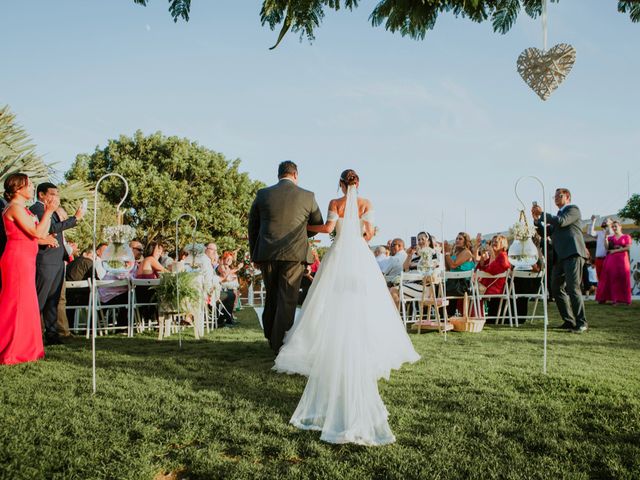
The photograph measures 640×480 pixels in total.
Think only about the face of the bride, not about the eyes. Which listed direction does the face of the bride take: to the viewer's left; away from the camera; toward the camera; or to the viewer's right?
away from the camera

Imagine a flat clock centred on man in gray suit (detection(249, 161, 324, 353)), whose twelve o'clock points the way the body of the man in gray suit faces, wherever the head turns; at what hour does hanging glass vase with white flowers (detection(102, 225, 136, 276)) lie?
The hanging glass vase with white flowers is roughly at 8 o'clock from the man in gray suit.

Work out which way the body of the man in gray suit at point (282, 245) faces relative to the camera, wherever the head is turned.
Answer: away from the camera

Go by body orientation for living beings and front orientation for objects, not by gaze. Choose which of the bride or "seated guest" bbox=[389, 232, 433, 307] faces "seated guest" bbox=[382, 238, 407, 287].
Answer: the bride

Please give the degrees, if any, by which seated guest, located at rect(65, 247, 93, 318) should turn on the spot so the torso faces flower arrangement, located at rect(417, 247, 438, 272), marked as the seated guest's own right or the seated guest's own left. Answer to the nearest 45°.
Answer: approximately 90° to the seated guest's own right

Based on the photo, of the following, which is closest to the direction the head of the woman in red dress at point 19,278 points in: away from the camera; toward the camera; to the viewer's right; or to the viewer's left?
to the viewer's right

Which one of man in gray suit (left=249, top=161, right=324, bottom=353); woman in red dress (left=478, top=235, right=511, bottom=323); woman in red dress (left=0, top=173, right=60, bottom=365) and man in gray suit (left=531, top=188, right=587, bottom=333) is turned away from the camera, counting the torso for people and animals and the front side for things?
man in gray suit (left=249, top=161, right=324, bottom=353)

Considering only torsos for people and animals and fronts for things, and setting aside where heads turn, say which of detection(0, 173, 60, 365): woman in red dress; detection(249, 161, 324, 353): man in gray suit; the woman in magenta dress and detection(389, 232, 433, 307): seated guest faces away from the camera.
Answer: the man in gray suit

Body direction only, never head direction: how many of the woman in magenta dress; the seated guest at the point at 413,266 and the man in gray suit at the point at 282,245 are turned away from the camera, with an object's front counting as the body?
1

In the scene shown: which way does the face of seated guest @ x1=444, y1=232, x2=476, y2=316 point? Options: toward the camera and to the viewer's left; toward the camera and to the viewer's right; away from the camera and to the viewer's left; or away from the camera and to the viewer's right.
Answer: toward the camera and to the viewer's left
